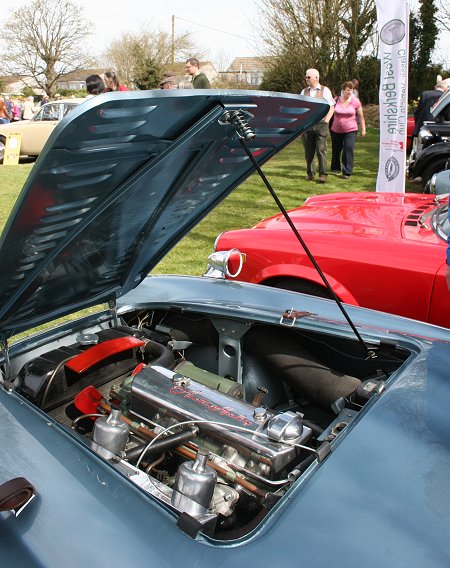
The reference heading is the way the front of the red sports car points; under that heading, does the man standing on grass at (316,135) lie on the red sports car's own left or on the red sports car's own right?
on the red sports car's own right

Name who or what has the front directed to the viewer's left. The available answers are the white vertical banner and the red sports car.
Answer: the red sports car

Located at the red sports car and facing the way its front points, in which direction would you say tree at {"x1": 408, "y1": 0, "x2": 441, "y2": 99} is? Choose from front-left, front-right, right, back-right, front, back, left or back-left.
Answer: right

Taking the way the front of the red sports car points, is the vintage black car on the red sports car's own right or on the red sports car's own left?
on the red sports car's own right

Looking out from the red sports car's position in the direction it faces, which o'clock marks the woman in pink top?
The woman in pink top is roughly at 3 o'clock from the red sports car.

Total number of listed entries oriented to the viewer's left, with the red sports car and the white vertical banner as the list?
1

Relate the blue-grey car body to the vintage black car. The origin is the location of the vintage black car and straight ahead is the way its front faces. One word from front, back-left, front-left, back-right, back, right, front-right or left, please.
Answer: front-left

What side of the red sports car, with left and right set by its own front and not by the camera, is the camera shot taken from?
left

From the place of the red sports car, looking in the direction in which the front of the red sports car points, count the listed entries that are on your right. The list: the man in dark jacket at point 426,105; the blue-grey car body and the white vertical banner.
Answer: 2
